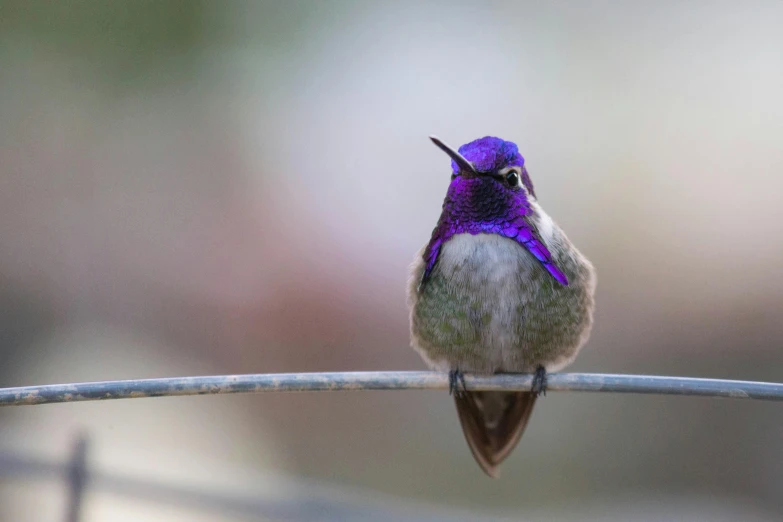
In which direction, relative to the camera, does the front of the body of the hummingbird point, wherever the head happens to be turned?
toward the camera
